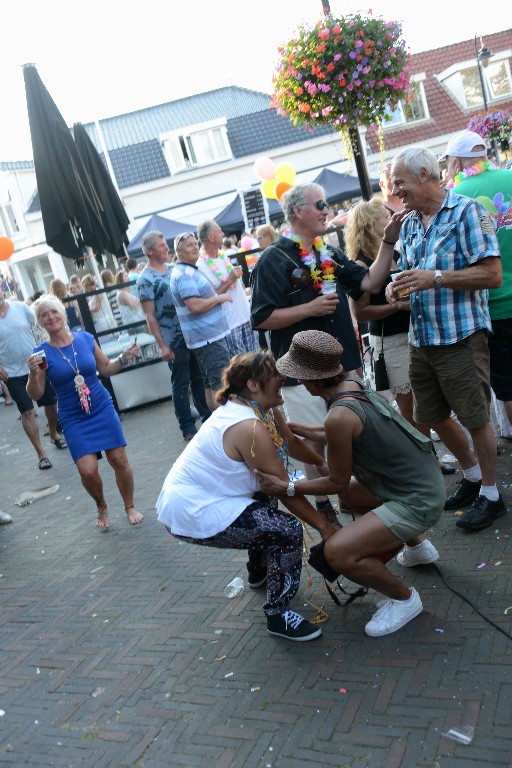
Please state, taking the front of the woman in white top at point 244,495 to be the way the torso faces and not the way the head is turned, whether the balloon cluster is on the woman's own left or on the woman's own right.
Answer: on the woman's own left

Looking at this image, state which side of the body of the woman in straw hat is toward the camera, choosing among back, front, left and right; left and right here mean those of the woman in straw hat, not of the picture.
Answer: left

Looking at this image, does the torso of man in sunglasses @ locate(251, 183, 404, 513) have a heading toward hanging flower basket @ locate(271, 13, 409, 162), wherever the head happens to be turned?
no

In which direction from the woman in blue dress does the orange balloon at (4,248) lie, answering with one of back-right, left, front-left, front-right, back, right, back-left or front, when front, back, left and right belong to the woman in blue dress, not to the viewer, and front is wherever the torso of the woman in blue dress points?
back

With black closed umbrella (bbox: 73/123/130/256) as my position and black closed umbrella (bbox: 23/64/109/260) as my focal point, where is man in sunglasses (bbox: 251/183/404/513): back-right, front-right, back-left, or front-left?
front-left

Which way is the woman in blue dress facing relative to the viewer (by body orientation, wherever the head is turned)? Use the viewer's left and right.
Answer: facing the viewer

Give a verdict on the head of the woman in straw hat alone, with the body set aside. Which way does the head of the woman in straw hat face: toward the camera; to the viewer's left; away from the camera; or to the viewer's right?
to the viewer's left

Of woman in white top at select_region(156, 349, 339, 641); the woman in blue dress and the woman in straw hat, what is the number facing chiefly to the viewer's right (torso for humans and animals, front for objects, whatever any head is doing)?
1

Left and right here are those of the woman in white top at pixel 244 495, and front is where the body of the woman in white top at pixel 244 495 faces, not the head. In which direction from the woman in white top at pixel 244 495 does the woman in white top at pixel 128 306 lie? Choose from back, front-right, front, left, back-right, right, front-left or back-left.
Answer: left

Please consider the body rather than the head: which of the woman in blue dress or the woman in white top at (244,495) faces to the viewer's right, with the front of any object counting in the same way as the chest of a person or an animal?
the woman in white top

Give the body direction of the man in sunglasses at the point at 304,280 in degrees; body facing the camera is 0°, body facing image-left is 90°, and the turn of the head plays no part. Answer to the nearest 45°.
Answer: approximately 315°

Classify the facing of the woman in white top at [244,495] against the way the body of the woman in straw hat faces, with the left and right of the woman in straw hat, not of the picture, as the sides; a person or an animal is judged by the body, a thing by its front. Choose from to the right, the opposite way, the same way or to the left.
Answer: the opposite way

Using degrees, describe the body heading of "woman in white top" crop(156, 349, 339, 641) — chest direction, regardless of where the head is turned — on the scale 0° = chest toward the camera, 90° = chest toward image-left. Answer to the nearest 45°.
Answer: approximately 270°

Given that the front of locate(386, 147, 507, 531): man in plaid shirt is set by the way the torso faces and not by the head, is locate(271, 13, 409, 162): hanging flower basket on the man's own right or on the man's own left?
on the man's own right

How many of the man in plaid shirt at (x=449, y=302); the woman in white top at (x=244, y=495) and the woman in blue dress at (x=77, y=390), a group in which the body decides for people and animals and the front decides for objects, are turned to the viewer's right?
1

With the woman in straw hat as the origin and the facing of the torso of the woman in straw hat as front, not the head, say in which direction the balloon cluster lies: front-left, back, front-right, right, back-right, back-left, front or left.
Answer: right

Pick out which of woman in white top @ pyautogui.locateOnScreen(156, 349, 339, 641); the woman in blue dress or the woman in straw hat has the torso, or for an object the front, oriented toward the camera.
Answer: the woman in blue dress
